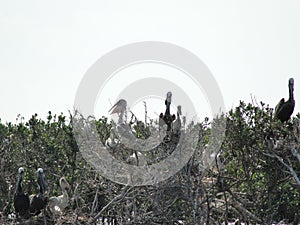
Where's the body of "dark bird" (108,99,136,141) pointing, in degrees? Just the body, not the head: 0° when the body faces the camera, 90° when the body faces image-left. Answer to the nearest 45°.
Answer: approximately 90°

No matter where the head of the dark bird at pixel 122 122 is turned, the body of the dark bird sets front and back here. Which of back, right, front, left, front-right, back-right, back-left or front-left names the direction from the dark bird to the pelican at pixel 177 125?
back-left

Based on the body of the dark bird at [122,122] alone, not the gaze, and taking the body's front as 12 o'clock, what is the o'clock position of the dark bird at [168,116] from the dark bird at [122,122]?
the dark bird at [168,116] is roughly at 7 o'clock from the dark bird at [122,122].
